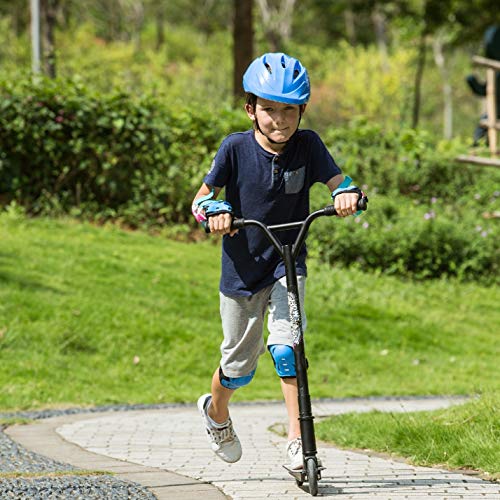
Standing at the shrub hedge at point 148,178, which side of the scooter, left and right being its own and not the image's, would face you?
back

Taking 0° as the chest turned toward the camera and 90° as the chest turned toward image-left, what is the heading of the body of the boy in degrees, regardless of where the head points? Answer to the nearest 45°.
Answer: approximately 0°

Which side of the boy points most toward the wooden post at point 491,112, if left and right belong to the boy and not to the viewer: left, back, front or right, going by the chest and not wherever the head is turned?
back

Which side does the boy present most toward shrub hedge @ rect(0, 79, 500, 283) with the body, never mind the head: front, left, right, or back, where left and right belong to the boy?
back

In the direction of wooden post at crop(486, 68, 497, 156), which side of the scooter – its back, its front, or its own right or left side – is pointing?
back
